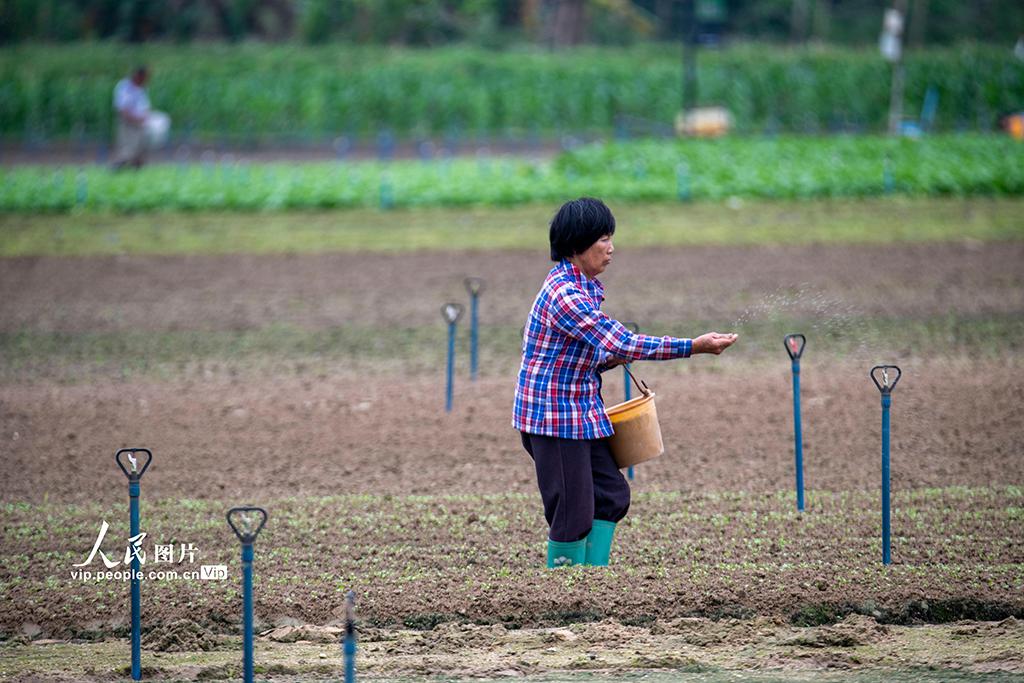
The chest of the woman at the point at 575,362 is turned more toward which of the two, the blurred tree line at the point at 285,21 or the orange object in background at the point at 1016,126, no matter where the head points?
the orange object in background

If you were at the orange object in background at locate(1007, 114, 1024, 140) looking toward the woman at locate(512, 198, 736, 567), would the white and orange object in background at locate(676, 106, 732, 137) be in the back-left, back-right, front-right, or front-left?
front-right

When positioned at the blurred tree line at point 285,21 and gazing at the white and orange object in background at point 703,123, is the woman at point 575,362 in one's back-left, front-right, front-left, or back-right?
front-right

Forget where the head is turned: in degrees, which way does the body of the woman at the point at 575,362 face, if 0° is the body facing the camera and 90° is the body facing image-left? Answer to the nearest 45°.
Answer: approximately 270°

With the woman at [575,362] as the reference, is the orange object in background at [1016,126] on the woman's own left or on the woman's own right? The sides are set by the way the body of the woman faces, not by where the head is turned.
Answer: on the woman's own left

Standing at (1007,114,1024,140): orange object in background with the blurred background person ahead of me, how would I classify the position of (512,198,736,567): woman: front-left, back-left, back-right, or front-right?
front-left

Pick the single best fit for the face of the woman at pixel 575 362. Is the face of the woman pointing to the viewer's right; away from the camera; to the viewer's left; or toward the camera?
to the viewer's right

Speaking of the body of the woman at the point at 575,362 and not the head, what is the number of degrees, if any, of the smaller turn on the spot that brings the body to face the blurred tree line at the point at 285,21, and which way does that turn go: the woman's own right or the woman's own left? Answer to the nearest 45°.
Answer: approximately 90° to the woman's own left

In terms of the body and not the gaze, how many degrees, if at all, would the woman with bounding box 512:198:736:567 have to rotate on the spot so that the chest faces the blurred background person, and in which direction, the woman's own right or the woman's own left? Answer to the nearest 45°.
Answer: approximately 135° to the woman's own left

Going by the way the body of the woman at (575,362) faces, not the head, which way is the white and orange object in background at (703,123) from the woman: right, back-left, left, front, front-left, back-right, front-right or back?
left

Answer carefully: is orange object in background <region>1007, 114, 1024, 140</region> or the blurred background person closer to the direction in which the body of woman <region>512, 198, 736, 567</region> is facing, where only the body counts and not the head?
the orange object in background
